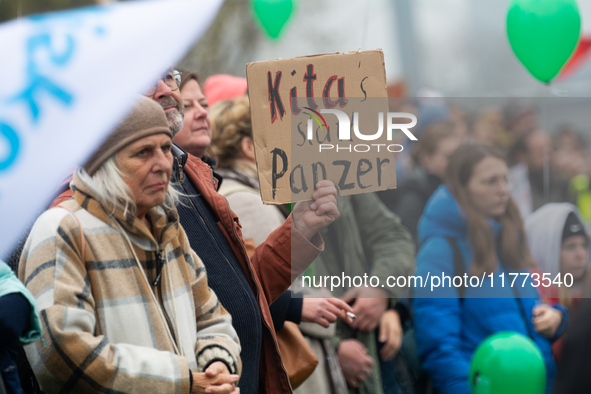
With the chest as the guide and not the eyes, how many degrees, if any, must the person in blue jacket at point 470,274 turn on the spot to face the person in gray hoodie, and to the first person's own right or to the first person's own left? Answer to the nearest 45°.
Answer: approximately 90° to the first person's own left

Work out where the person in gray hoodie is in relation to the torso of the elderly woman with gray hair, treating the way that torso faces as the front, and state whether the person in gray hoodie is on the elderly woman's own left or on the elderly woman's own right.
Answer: on the elderly woman's own left

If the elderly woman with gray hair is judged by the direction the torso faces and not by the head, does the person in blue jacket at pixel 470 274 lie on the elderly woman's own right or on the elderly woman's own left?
on the elderly woman's own left

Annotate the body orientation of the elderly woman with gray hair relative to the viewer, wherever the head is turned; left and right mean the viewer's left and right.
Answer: facing the viewer and to the right of the viewer

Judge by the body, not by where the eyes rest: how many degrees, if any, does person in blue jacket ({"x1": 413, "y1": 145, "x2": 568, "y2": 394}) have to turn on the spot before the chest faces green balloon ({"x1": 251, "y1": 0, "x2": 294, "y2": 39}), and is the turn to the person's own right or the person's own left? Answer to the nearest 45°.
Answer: approximately 180°

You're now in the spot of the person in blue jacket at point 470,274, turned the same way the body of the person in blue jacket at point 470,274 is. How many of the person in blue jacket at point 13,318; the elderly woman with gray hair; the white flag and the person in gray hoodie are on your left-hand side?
1

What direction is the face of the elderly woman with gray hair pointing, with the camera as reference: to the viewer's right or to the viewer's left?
to the viewer's right

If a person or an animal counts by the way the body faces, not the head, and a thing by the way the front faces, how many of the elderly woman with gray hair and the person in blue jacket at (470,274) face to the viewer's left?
0

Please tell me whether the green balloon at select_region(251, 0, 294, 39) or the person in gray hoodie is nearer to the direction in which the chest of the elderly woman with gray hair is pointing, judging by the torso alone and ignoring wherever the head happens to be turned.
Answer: the person in gray hoodie
